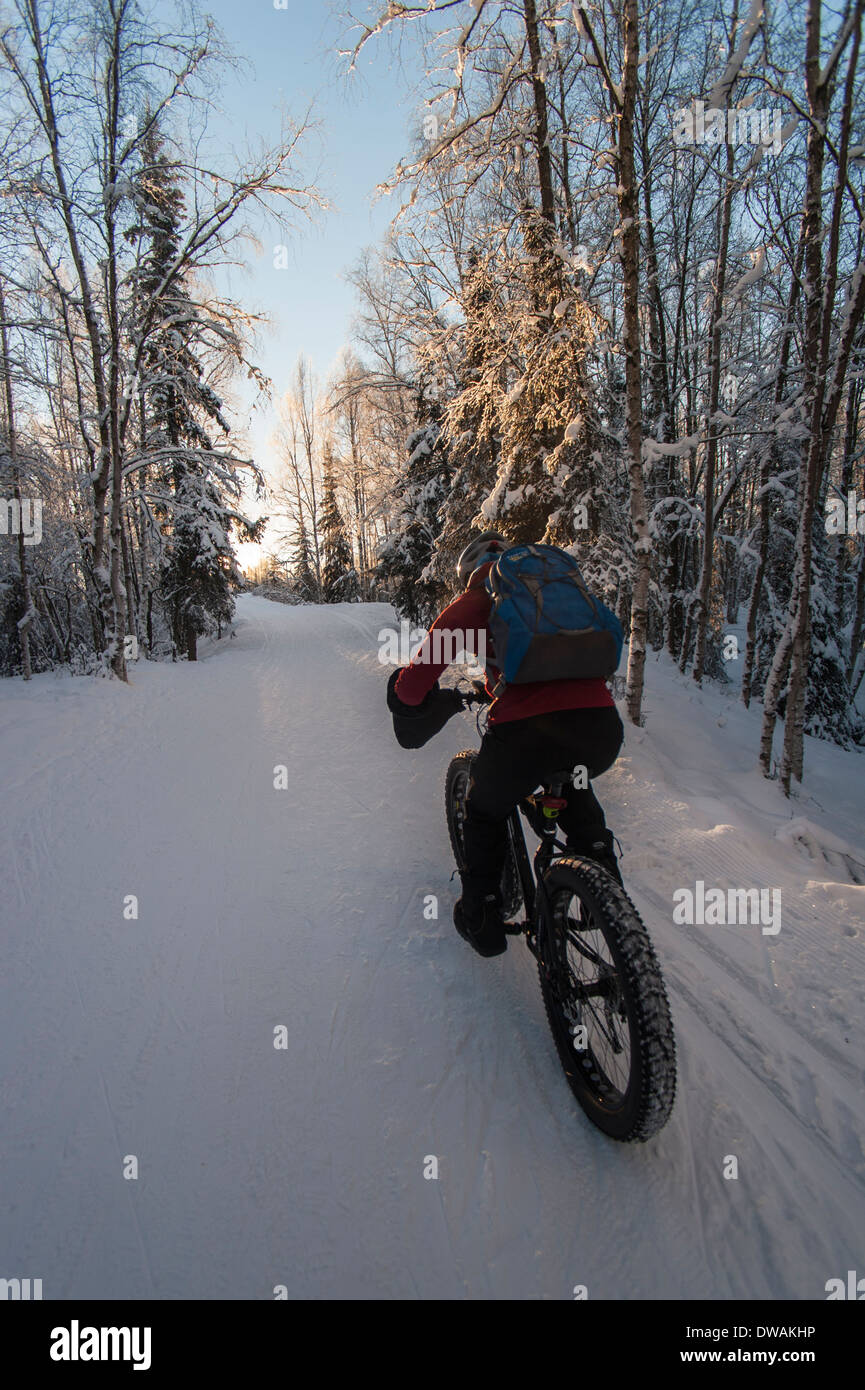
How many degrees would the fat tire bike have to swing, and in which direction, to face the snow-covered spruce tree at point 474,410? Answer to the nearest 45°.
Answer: approximately 45° to its right

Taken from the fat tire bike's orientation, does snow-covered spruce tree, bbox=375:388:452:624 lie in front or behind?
in front

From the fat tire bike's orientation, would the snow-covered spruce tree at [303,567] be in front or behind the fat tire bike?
in front

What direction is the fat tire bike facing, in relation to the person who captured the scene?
facing away from the viewer and to the left of the viewer

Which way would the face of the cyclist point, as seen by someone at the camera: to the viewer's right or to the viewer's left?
to the viewer's left
